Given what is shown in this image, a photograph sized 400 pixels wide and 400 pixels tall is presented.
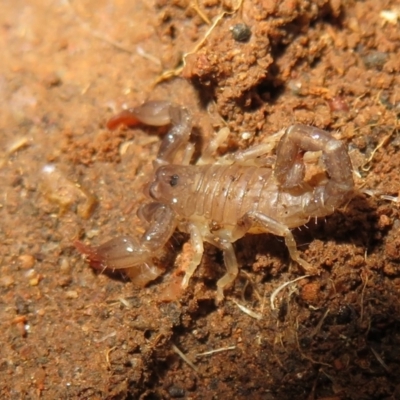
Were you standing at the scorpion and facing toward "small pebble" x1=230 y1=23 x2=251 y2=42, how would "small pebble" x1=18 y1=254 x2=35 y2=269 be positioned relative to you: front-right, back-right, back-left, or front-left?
back-left

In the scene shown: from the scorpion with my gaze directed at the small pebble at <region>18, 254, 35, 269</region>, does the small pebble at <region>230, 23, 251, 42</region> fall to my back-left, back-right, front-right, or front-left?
back-right

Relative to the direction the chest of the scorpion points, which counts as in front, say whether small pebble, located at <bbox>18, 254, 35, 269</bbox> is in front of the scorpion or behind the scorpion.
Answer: in front

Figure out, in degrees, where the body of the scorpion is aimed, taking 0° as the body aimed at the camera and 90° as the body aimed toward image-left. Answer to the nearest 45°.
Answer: approximately 90°
